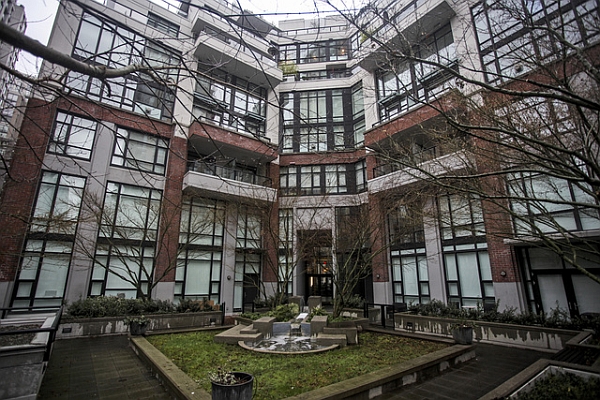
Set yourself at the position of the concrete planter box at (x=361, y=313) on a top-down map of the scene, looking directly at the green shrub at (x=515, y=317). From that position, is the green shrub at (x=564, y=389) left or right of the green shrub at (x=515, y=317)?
right

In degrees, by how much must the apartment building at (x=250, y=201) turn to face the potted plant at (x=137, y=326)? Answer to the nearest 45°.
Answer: approximately 45° to its right

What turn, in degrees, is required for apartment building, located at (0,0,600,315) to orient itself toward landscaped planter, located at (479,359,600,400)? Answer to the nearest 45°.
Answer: approximately 45° to its left

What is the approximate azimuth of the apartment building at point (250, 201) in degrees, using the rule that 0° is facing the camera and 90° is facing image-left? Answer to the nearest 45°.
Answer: approximately 0°

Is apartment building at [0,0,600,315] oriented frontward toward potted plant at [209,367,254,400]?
yes

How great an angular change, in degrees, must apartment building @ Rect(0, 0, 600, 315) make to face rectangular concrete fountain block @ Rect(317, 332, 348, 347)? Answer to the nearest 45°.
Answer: approximately 45° to its left
